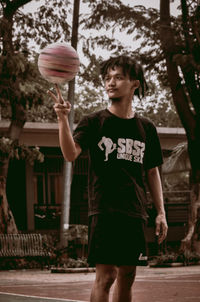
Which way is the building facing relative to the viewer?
toward the camera

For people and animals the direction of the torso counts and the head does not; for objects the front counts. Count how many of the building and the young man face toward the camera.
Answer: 2

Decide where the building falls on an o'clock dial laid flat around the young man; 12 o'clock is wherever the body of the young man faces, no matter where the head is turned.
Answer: The building is roughly at 6 o'clock from the young man.

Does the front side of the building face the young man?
yes

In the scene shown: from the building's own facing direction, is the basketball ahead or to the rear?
ahead

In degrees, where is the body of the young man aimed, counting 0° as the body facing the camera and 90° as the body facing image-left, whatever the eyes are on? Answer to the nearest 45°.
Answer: approximately 0°

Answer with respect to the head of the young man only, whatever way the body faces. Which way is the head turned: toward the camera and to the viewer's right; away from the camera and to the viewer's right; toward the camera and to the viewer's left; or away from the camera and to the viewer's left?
toward the camera and to the viewer's left

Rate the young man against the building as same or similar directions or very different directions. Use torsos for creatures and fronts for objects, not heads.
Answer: same or similar directions
